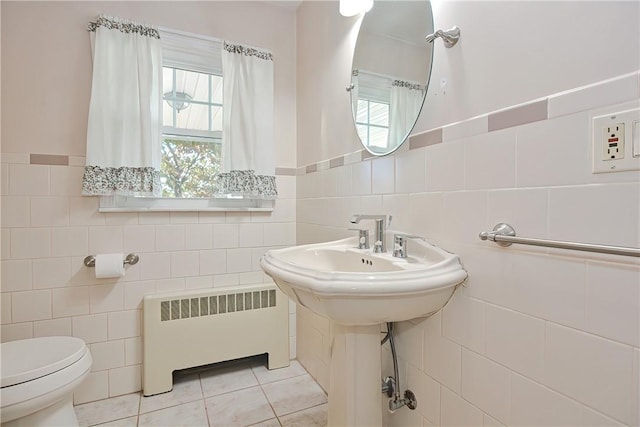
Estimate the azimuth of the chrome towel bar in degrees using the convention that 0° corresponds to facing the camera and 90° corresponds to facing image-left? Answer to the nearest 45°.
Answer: approximately 45°

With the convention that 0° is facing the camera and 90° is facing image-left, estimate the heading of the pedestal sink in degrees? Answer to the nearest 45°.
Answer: approximately 45°

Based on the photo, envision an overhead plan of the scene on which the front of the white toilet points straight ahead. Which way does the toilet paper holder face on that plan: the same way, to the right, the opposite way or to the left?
to the right

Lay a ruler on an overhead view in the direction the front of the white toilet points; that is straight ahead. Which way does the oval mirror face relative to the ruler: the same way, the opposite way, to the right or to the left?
the opposite way

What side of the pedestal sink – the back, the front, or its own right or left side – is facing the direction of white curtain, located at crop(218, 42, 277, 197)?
right

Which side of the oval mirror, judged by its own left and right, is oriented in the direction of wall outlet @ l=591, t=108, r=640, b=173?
left

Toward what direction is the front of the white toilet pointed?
to the viewer's right

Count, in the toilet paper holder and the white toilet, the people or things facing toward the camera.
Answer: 1

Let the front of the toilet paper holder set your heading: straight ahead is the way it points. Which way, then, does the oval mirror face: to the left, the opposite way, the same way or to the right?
to the right
